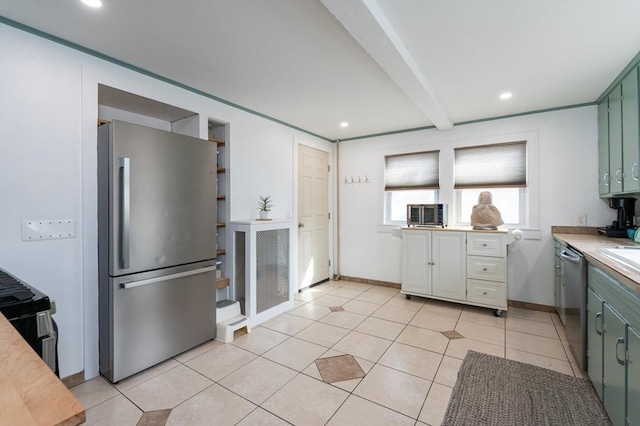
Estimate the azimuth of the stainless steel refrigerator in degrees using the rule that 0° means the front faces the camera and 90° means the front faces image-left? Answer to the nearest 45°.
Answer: approximately 315°

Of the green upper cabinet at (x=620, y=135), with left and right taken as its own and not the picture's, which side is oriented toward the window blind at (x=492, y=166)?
front

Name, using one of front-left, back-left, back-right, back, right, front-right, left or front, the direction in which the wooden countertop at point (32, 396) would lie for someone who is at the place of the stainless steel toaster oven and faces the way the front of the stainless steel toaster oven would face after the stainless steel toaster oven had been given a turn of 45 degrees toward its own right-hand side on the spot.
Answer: front-left

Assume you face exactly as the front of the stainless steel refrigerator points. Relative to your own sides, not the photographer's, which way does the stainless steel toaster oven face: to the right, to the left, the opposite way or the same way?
to the right

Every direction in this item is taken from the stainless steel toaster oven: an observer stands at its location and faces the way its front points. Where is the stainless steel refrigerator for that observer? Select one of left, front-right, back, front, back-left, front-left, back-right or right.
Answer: front-right

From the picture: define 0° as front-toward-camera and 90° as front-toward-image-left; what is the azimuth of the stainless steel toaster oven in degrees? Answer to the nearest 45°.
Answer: approximately 0°

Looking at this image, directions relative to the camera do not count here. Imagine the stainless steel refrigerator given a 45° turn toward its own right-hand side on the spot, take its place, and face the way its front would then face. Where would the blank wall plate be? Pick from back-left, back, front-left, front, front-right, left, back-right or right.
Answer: right

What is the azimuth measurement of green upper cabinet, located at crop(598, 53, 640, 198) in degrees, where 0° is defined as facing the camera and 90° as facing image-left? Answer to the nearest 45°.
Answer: approximately 90°

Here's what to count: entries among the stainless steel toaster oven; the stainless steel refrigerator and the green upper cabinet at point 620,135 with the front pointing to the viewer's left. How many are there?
1

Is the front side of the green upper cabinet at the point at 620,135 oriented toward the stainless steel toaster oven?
yes

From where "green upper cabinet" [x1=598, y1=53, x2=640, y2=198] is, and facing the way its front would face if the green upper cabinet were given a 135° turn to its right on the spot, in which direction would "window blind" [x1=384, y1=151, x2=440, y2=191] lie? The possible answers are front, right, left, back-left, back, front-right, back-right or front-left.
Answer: back-left

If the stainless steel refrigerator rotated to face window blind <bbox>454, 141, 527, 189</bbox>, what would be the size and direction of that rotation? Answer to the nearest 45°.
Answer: approximately 45° to its left

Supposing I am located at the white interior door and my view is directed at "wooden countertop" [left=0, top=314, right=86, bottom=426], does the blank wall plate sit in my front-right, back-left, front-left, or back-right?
front-right

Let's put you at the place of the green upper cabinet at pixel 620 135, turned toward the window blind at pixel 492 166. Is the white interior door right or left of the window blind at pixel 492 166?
left
